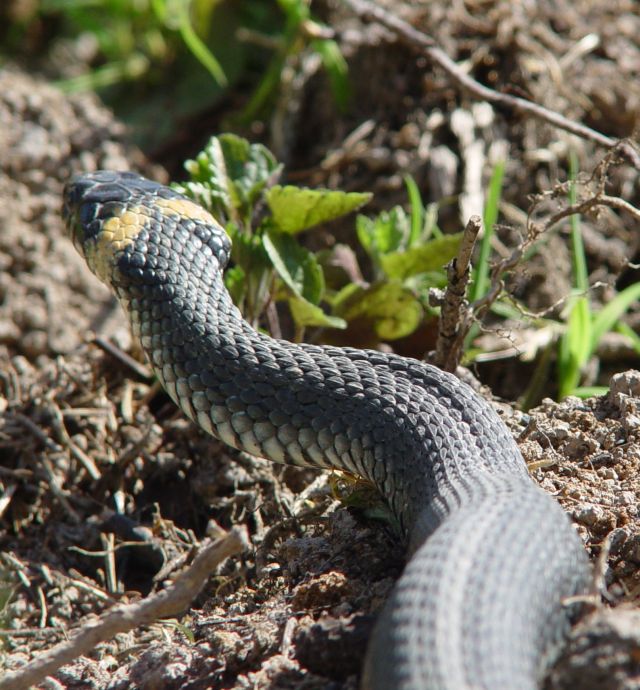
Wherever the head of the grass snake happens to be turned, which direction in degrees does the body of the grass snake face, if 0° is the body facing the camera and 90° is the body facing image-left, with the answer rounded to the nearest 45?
approximately 135°

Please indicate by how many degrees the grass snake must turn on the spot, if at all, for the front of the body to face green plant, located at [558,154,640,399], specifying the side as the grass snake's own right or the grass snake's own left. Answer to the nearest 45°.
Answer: approximately 90° to the grass snake's own right

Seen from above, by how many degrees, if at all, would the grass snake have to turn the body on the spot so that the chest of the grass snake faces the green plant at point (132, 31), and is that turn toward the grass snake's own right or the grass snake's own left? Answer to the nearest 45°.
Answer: approximately 45° to the grass snake's own right

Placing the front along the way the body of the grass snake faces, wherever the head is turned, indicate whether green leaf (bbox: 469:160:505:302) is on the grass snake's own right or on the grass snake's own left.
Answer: on the grass snake's own right

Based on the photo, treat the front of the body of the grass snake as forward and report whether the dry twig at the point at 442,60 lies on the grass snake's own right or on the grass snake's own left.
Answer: on the grass snake's own right
